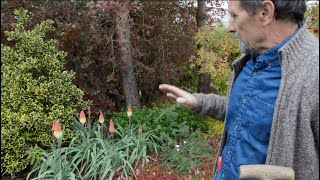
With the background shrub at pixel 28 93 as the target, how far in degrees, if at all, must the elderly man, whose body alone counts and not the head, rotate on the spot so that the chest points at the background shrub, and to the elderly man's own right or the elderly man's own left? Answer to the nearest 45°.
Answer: approximately 90° to the elderly man's own right

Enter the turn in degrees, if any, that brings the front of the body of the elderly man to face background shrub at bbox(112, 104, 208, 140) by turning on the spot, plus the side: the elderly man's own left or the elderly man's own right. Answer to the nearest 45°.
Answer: approximately 135° to the elderly man's own right

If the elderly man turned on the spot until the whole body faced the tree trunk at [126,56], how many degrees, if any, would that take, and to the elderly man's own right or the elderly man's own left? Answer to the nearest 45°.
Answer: approximately 90° to the elderly man's own right

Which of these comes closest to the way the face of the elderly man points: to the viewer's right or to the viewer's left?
to the viewer's left

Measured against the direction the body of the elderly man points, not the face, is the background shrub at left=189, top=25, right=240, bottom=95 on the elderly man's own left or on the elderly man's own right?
on the elderly man's own right
